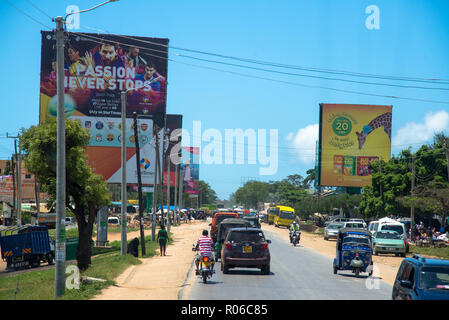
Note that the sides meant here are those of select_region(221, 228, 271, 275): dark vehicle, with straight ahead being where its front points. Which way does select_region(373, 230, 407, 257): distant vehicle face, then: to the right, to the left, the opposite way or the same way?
the opposite way

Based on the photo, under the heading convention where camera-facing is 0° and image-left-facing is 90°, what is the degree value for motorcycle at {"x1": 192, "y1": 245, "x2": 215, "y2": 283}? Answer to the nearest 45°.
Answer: approximately 180°

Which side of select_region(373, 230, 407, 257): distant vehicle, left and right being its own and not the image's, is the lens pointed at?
front

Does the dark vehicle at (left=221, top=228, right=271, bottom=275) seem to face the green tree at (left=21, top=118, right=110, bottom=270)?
no

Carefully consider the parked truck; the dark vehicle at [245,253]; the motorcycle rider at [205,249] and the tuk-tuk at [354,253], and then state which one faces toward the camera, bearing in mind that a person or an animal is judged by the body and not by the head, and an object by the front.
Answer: the tuk-tuk

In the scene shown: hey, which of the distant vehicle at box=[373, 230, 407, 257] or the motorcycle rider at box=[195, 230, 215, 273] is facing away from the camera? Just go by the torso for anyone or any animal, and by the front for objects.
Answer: the motorcycle rider

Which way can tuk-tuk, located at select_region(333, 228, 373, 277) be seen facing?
toward the camera

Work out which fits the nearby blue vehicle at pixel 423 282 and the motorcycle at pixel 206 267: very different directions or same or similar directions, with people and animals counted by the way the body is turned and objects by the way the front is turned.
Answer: very different directions

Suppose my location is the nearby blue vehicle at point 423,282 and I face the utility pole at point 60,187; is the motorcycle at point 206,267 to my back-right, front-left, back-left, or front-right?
front-right

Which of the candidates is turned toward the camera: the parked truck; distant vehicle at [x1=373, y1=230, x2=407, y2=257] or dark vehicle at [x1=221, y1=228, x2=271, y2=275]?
distant vehicle at [x1=373, y1=230, x2=407, y2=257]

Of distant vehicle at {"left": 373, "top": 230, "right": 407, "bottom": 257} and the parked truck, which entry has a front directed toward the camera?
the distant vehicle

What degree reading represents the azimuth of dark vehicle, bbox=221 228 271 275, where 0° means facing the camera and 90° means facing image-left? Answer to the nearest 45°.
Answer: approximately 180°

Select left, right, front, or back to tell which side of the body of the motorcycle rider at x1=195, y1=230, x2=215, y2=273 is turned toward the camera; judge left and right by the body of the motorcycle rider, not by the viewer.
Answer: back

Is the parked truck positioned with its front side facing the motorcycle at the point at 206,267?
no

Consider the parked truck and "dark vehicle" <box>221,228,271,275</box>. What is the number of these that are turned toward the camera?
0

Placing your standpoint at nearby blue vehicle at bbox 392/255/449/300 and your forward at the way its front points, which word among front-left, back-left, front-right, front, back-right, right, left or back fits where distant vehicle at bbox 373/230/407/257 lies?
back-left

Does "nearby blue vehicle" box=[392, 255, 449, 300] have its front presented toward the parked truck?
no

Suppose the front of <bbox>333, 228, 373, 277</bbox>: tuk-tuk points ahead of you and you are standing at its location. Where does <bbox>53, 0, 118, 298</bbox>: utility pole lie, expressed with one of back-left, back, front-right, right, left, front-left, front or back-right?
front-right
